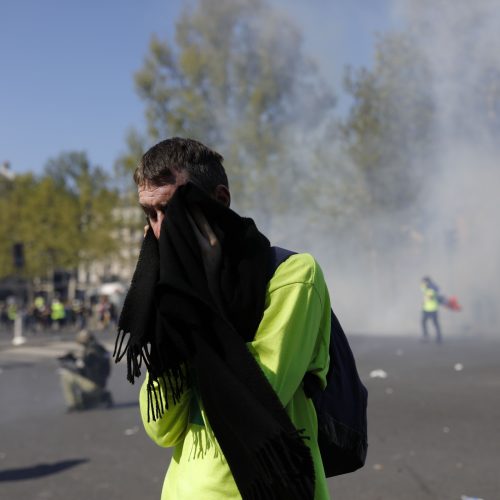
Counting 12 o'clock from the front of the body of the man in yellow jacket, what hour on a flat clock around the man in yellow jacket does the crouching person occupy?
The crouching person is roughly at 4 o'clock from the man in yellow jacket.

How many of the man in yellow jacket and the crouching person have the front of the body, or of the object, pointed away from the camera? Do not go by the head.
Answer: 0

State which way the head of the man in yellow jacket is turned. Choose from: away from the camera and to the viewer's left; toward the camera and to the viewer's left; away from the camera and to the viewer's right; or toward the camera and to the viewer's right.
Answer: toward the camera and to the viewer's left

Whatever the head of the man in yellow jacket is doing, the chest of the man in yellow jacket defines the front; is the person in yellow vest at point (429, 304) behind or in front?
behind

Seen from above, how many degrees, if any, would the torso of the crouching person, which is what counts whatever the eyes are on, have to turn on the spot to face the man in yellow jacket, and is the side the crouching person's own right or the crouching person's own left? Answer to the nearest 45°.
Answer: approximately 90° to the crouching person's own left

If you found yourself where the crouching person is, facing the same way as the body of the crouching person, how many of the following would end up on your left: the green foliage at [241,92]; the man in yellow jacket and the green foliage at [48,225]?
1

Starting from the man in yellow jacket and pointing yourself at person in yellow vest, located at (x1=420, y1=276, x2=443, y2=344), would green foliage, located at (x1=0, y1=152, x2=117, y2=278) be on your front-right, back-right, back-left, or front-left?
front-left

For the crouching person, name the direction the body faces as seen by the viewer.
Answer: to the viewer's left

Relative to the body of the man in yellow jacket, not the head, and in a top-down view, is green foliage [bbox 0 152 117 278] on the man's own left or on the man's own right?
on the man's own right
